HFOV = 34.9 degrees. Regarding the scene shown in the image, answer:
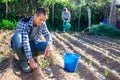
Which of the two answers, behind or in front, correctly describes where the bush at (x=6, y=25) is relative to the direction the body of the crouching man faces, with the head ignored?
behind

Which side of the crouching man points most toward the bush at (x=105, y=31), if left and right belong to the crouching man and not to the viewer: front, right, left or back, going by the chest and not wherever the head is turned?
left

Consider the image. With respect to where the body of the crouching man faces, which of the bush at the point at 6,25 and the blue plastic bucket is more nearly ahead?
the blue plastic bucket

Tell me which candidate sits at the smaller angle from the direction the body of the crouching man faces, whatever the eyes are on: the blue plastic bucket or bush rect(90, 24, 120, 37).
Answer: the blue plastic bucket

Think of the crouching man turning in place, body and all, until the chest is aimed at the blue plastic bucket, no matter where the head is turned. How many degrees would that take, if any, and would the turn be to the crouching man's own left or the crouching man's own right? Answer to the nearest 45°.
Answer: approximately 45° to the crouching man's own left

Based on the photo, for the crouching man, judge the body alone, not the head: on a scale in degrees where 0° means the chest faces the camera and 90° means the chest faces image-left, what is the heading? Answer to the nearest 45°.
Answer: approximately 315°
